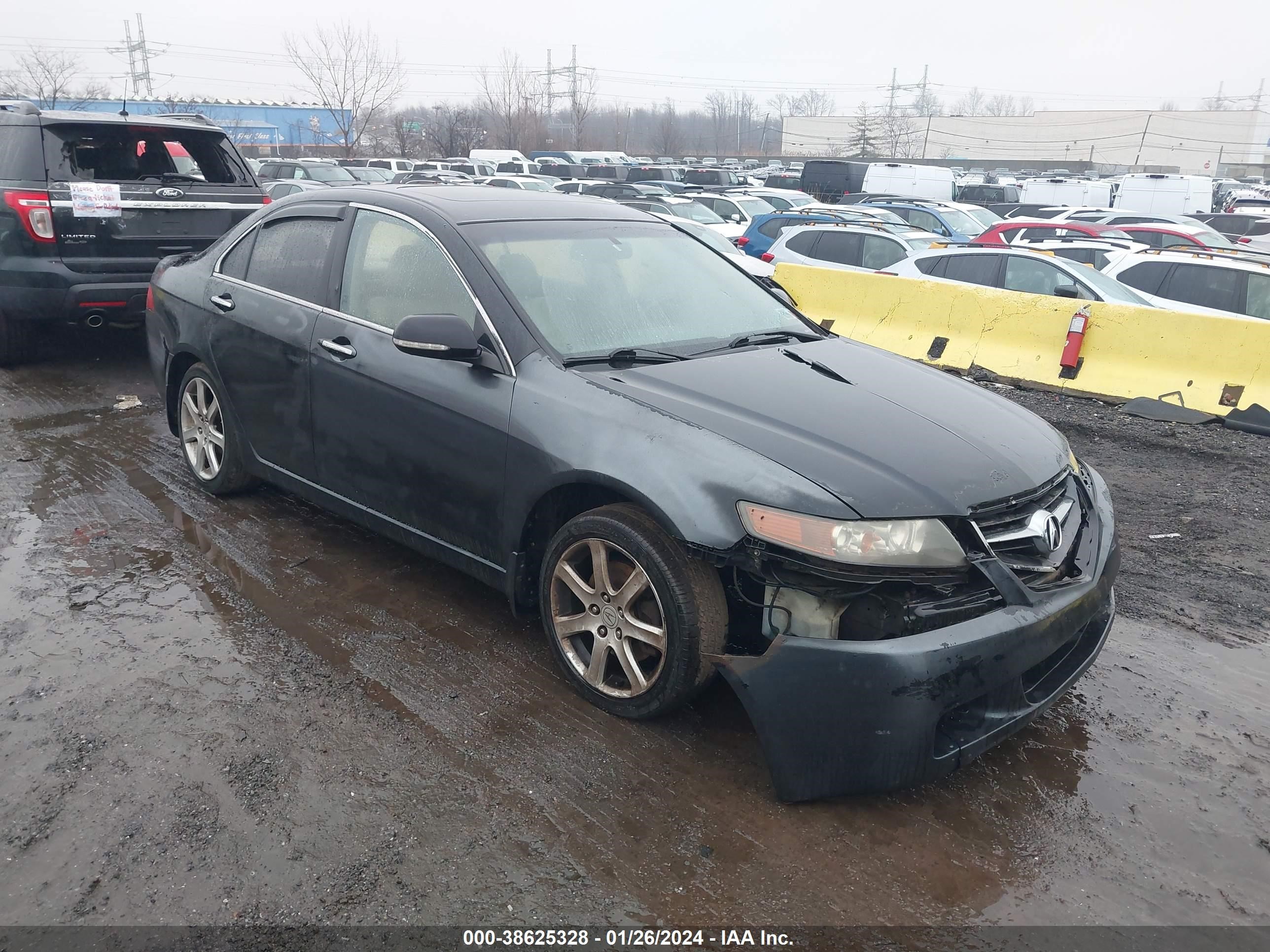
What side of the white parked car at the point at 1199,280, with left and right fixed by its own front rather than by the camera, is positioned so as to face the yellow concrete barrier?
right

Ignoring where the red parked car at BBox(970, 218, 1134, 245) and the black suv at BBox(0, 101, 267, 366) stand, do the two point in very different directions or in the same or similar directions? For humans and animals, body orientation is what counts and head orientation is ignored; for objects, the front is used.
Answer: very different directions

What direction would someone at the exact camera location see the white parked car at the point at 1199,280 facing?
facing the viewer and to the right of the viewer
